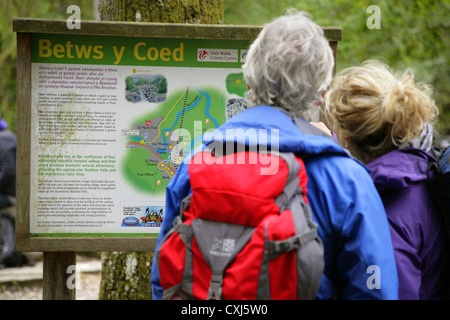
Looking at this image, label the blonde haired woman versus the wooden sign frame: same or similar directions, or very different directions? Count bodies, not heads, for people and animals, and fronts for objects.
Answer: very different directions

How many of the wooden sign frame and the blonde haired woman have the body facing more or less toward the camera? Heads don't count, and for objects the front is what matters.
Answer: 1

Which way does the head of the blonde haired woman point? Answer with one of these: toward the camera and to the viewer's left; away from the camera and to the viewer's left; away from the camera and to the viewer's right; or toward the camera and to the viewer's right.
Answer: away from the camera and to the viewer's left

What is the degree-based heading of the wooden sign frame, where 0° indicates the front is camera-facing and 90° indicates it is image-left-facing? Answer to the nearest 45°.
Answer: approximately 0°

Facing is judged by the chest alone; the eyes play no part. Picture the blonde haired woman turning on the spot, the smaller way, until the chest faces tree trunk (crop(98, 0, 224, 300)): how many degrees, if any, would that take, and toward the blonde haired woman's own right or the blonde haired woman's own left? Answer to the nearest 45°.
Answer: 0° — they already face it

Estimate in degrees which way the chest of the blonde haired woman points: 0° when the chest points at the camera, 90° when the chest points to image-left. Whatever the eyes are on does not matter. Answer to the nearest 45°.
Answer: approximately 135°
